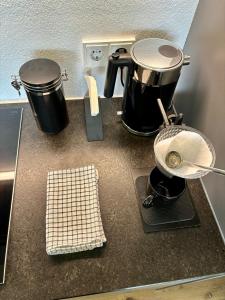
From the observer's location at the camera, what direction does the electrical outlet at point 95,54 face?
facing the viewer

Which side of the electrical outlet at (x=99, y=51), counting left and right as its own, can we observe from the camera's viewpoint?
front
